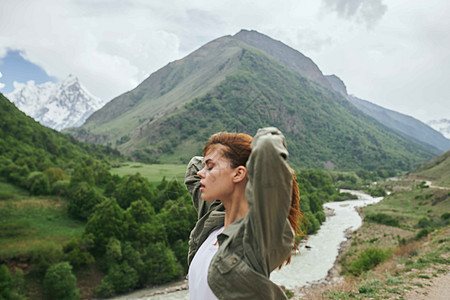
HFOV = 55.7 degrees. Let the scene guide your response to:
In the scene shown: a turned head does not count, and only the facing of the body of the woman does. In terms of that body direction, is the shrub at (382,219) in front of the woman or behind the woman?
behind

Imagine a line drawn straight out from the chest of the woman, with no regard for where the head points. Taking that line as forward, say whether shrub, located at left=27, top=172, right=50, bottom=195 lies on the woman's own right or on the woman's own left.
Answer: on the woman's own right

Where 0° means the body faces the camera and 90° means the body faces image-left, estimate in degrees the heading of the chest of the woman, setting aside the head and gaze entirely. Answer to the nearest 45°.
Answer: approximately 45°

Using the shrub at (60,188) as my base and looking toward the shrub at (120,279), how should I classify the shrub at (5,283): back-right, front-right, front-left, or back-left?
front-right

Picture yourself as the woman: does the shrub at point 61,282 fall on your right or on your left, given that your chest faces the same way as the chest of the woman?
on your right

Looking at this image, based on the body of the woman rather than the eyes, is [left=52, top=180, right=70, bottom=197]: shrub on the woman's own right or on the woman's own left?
on the woman's own right

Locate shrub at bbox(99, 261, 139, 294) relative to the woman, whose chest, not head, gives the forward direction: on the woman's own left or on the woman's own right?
on the woman's own right
